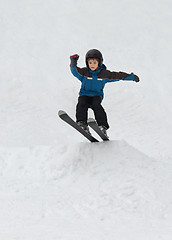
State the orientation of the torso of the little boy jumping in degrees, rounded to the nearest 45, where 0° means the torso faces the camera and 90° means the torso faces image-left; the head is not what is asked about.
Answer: approximately 0°
